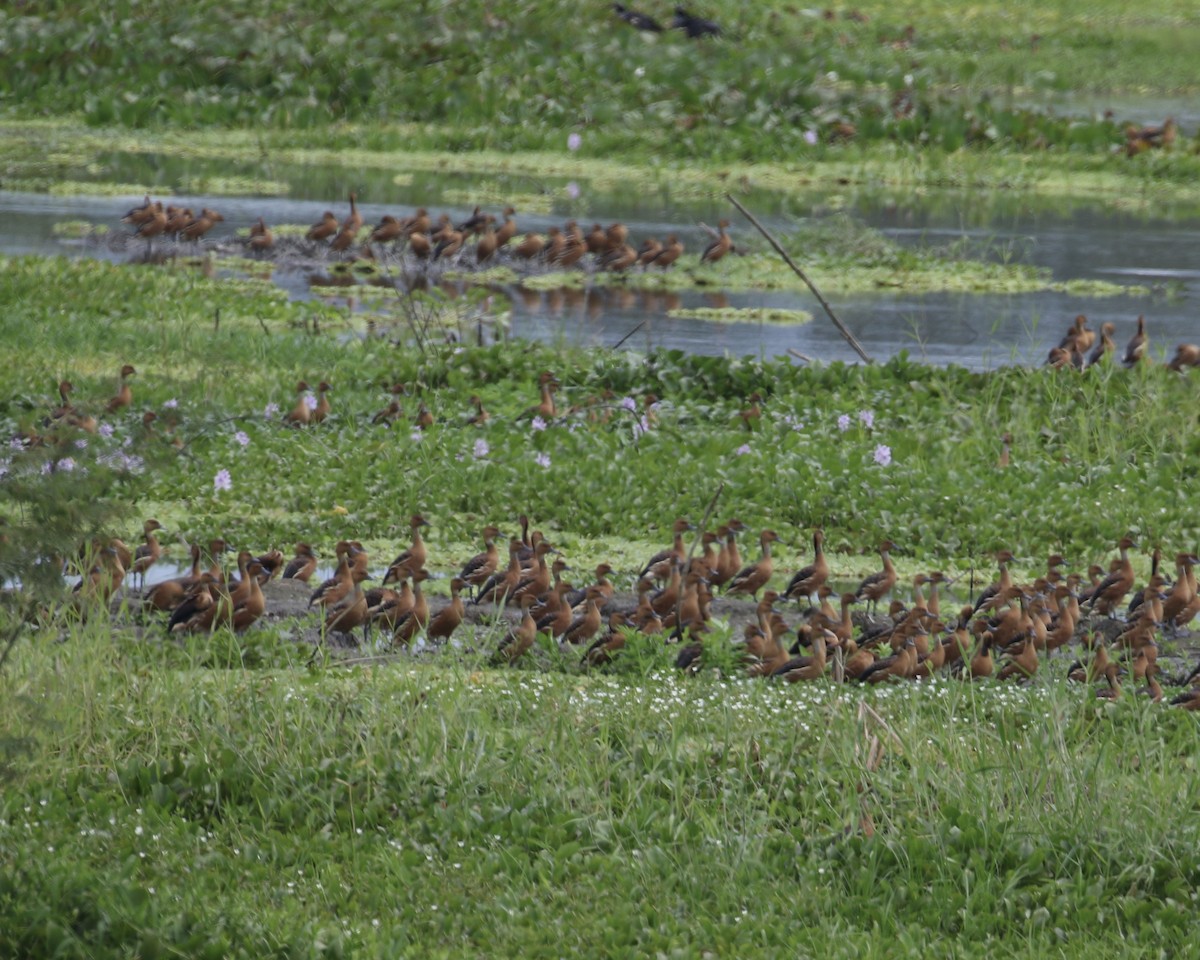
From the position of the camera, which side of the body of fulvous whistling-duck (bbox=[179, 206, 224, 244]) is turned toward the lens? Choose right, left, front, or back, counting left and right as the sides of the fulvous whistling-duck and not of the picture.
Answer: right

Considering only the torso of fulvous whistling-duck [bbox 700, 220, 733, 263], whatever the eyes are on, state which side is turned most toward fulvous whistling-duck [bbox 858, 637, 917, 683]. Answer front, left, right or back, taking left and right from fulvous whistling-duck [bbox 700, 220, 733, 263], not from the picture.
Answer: right

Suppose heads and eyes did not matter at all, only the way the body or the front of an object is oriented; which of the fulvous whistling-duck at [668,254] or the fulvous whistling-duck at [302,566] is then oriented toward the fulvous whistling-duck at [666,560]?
the fulvous whistling-duck at [302,566]
